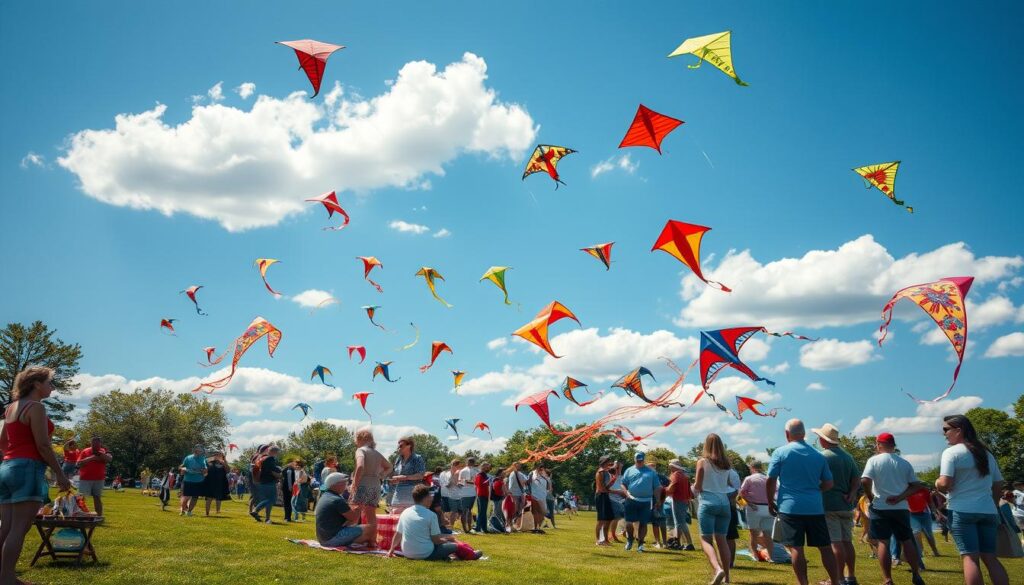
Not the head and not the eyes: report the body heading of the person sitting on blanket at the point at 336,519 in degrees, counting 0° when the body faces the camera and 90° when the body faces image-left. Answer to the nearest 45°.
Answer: approximately 270°

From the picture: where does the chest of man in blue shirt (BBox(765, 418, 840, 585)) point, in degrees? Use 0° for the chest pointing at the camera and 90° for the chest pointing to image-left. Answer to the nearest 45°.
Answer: approximately 180°

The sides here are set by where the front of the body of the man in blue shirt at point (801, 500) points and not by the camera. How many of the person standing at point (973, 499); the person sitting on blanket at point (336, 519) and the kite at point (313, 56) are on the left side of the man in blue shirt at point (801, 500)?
2

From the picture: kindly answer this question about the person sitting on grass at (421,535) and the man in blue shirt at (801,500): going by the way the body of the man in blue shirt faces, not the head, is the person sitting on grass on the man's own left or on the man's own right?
on the man's own left

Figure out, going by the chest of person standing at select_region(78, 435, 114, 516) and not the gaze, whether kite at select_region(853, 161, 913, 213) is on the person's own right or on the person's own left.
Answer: on the person's own left

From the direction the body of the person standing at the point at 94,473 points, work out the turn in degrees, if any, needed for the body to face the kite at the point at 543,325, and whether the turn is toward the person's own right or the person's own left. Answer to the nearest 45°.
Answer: approximately 90° to the person's own left
